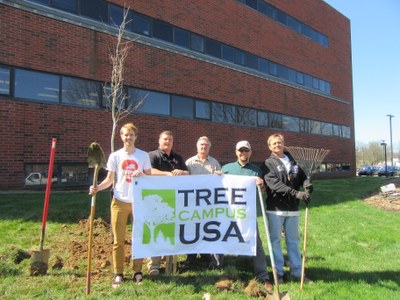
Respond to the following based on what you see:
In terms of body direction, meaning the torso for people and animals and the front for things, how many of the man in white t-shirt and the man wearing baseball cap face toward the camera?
2

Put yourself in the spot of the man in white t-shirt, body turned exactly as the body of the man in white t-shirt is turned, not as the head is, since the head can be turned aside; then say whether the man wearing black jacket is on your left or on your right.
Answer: on your left

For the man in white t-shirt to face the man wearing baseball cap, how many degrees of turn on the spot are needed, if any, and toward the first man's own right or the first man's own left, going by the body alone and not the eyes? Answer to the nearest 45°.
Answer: approximately 90° to the first man's own left

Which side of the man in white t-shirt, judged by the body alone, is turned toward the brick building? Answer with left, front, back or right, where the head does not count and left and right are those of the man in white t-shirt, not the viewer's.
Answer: back

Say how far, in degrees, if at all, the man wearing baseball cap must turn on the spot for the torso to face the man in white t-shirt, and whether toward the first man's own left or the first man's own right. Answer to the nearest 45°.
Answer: approximately 90° to the first man's own right

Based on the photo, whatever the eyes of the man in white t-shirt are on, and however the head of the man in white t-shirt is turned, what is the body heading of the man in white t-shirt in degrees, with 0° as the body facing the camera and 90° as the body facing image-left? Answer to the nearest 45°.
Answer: approximately 0°

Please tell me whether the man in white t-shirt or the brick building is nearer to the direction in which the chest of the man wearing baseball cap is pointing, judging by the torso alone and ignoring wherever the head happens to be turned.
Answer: the man in white t-shirt

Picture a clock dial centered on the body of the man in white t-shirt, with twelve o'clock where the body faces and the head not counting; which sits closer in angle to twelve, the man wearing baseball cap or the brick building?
the man wearing baseball cap

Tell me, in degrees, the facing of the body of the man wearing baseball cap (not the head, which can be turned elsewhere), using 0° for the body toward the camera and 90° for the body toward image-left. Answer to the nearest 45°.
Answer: approximately 0°
